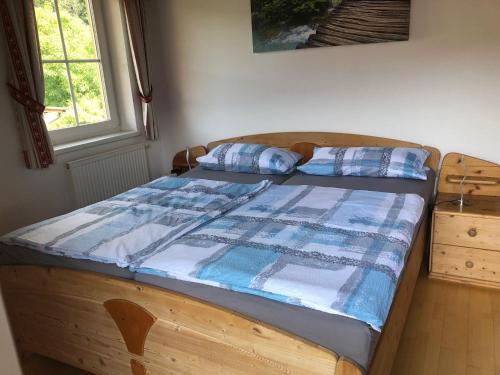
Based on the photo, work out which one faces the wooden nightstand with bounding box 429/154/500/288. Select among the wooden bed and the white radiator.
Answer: the white radiator

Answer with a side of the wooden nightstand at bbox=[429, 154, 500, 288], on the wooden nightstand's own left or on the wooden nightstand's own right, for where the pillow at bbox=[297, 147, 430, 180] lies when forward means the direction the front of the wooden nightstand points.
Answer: on the wooden nightstand's own right

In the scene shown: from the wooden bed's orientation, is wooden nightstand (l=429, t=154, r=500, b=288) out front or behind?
behind

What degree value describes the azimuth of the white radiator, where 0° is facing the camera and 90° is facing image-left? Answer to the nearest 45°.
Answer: approximately 315°

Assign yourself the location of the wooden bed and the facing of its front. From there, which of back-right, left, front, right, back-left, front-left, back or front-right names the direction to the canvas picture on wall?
back

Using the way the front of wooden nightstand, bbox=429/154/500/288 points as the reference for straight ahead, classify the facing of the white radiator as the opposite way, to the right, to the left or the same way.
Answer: to the left

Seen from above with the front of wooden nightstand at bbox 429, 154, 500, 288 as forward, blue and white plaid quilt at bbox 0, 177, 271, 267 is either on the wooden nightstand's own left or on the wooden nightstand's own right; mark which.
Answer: on the wooden nightstand's own right

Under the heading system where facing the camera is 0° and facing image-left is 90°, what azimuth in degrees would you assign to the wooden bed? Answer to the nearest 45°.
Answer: approximately 45°

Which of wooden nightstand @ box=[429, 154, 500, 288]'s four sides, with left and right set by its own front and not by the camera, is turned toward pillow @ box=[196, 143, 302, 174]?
right

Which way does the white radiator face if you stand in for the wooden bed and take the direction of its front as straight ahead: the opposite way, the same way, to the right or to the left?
to the left

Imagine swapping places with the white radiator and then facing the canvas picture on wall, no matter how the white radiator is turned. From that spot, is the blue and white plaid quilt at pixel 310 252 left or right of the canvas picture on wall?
right

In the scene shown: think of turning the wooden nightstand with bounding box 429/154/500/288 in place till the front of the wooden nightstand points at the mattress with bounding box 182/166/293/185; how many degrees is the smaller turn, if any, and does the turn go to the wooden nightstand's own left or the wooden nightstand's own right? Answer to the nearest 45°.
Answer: approximately 90° to the wooden nightstand's own right
